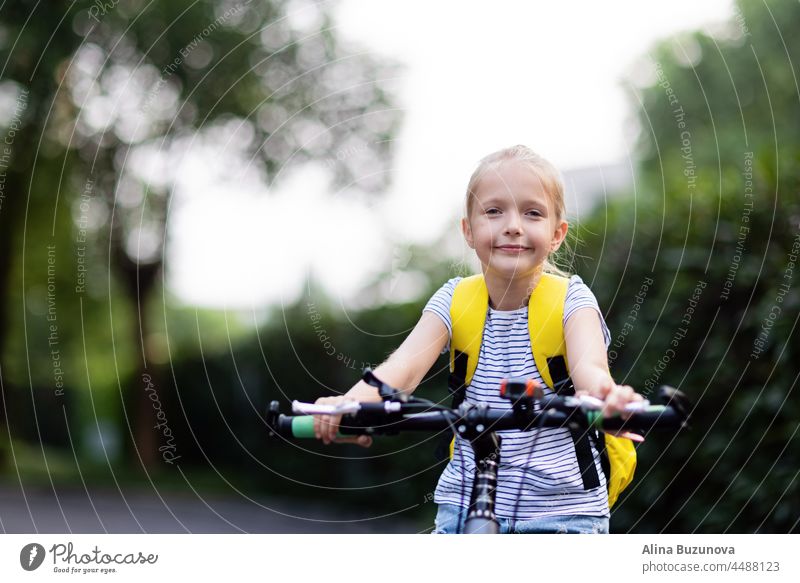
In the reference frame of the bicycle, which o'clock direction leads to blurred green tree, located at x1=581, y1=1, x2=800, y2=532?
The blurred green tree is roughly at 7 o'clock from the bicycle.

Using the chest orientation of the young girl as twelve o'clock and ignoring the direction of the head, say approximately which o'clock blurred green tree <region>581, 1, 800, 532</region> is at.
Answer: The blurred green tree is roughly at 7 o'clock from the young girl.

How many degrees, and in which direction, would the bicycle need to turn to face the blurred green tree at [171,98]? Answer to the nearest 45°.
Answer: approximately 180°

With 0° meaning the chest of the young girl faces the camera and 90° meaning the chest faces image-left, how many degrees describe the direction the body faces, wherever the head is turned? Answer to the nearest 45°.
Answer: approximately 0°

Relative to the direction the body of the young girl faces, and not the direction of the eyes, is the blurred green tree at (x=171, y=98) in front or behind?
behind

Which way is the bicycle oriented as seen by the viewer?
toward the camera
